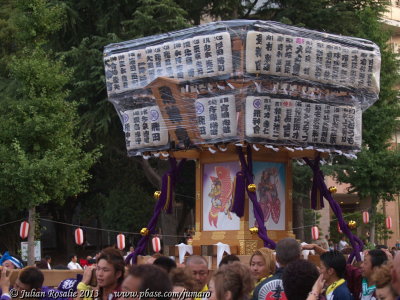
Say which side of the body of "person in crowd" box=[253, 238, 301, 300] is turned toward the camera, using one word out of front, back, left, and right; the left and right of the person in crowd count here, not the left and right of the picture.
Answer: back

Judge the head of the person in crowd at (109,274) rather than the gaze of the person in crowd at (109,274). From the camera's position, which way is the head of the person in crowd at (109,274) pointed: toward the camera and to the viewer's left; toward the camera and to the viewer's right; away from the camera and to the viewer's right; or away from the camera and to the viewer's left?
toward the camera and to the viewer's left

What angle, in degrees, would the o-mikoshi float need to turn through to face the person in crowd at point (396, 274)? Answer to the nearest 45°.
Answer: approximately 45° to its left

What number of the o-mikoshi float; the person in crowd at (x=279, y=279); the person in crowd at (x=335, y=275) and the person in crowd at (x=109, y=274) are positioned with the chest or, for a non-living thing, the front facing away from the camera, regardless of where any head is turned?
1

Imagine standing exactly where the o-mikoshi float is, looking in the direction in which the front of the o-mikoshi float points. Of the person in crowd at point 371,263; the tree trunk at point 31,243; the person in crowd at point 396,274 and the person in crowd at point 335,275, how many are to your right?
1

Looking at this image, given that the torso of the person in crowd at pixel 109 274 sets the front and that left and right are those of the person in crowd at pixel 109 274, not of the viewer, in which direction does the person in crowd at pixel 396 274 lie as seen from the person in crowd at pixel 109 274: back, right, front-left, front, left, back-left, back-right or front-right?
left

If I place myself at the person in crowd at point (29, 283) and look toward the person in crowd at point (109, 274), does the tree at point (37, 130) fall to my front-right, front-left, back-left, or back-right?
back-left

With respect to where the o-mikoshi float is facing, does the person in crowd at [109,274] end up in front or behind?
in front

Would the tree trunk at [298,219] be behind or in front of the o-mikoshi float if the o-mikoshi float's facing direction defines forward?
behind
